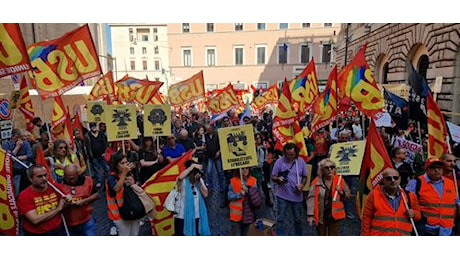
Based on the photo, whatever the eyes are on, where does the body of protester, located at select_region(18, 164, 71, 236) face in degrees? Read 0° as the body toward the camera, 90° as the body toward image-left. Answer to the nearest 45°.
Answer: approximately 315°

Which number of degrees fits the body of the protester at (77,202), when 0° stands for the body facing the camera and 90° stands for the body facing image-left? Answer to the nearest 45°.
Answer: approximately 45°

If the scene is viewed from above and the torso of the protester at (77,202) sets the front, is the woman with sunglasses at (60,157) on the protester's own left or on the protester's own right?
on the protester's own right

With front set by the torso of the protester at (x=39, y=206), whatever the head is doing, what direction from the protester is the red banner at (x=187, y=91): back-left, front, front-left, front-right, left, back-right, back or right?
left

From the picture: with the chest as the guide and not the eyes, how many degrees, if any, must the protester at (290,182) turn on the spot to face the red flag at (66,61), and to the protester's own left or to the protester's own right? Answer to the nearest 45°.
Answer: approximately 90° to the protester's own right

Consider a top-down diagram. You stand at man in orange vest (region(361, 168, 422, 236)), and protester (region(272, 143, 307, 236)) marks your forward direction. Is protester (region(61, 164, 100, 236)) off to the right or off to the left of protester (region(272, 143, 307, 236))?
left

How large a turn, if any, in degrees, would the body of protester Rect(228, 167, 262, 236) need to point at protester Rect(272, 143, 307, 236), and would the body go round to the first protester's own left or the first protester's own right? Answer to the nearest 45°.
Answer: approximately 135° to the first protester's own left

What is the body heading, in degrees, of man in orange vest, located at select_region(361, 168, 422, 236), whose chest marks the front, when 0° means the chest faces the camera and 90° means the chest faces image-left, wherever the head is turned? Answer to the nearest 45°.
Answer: approximately 0°
